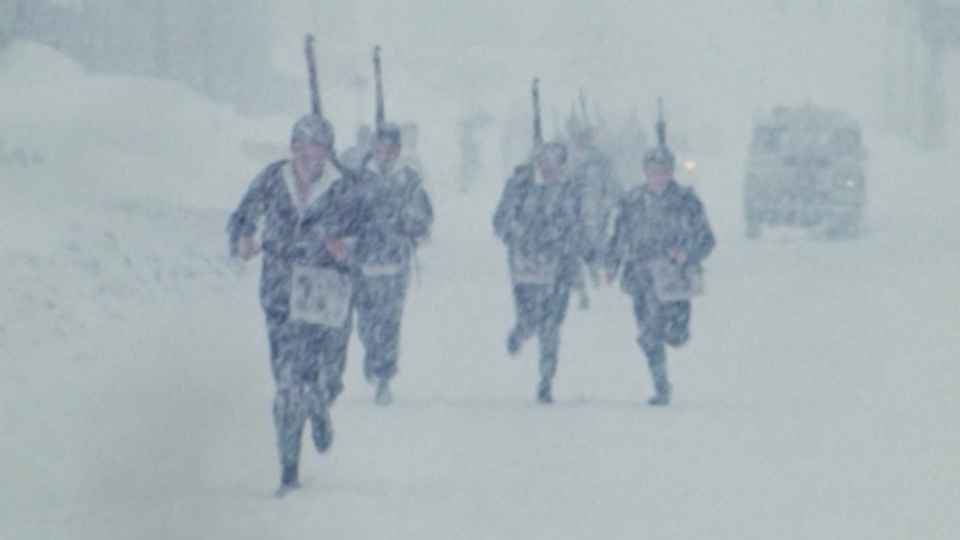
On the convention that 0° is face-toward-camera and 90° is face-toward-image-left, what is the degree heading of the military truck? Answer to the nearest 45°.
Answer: approximately 0°

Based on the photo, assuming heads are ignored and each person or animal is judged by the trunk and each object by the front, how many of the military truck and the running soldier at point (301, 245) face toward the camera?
2

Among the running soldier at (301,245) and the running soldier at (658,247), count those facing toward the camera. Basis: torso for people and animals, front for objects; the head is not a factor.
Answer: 2

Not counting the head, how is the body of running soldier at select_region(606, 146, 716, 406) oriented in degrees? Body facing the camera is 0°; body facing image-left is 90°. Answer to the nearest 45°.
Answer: approximately 0°

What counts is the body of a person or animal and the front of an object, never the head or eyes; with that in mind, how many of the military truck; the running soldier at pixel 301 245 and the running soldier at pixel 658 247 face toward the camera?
3

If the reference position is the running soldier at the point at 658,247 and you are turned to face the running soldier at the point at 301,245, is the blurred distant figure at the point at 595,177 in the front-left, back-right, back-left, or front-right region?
back-right

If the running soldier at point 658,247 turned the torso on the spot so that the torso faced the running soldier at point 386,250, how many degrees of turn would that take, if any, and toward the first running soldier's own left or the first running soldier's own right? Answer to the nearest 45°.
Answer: approximately 90° to the first running soldier's own right

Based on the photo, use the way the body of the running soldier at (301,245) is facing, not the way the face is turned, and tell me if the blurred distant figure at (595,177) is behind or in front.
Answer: behind
